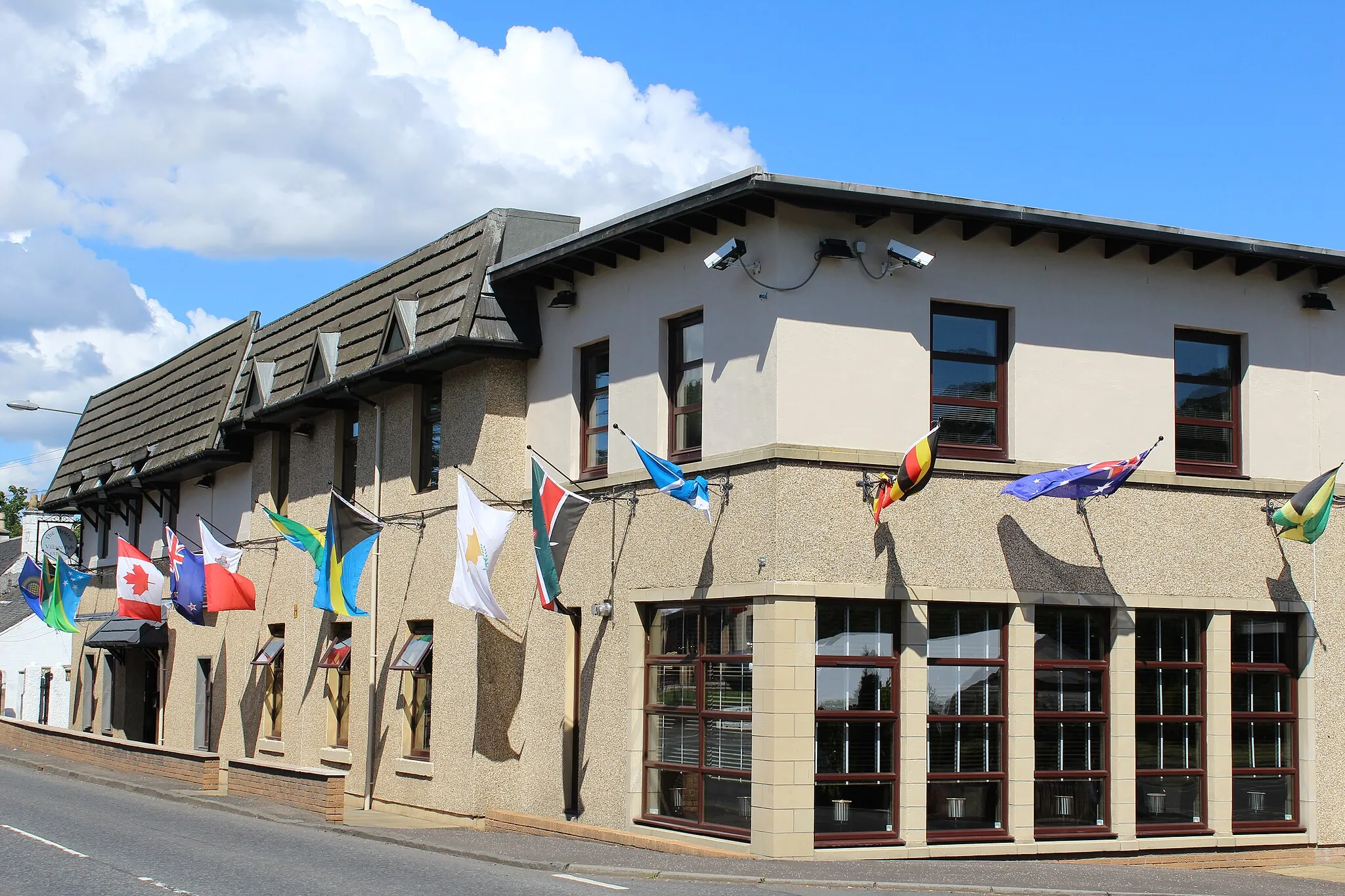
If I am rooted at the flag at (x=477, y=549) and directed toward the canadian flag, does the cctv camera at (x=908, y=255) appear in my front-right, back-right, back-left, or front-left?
back-right
